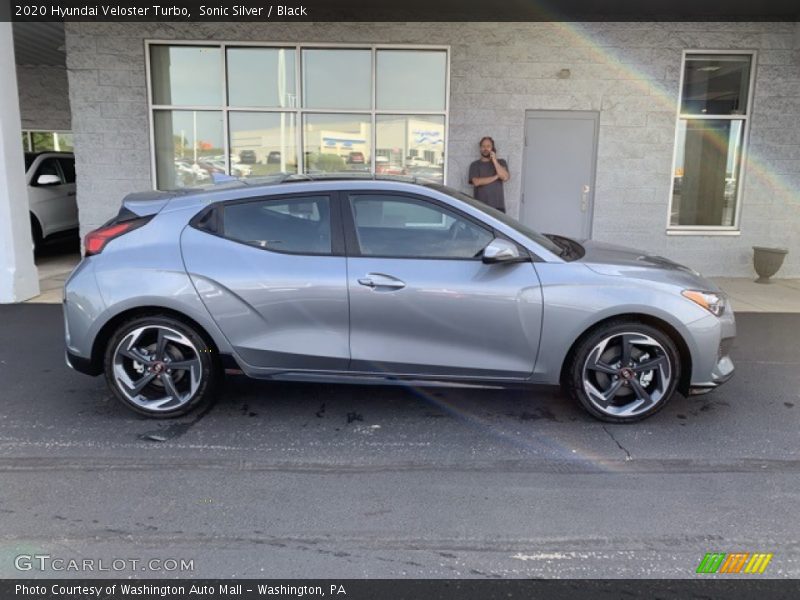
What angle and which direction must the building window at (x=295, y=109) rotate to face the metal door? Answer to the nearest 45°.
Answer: approximately 90° to its left

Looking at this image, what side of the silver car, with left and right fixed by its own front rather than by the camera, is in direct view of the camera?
right

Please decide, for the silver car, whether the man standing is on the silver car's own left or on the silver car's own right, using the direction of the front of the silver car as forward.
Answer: on the silver car's own left

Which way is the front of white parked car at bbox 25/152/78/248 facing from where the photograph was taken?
facing the viewer and to the left of the viewer

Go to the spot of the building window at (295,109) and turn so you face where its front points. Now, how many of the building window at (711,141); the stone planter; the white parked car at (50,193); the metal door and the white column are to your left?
3

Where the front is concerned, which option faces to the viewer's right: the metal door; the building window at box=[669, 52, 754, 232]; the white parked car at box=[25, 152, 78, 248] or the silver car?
the silver car

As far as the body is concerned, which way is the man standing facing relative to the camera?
toward the camera

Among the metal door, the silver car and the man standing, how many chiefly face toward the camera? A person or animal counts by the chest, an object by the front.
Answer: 2

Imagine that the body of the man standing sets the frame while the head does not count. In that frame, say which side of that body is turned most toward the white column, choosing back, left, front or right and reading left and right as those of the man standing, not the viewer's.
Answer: right

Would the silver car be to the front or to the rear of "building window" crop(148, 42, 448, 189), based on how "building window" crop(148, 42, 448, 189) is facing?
to the front

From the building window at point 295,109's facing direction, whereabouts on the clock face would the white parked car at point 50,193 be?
The white parked car is roughly at 4 o'clock from the building window.

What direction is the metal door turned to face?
toward the camera
